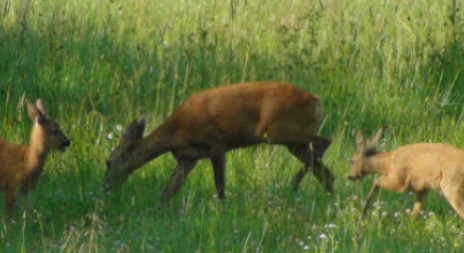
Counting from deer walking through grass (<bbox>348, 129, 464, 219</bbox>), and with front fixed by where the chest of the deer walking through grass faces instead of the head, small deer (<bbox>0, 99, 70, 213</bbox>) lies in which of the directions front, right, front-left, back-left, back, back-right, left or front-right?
front

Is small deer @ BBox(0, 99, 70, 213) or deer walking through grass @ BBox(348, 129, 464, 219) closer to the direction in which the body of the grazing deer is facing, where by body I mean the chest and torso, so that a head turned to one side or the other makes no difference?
the small deer

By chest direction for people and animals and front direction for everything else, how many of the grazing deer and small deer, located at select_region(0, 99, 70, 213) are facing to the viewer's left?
1

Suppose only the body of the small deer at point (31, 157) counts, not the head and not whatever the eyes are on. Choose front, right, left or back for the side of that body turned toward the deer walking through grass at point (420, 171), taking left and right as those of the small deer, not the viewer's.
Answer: front

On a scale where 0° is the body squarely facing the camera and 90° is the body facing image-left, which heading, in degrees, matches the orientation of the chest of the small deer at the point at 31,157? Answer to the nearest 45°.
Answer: approximately 270°

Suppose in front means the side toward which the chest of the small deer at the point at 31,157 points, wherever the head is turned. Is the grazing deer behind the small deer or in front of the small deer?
in front

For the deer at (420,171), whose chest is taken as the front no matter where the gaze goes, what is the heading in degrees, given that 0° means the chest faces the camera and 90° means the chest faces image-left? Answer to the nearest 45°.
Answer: approximately 90°

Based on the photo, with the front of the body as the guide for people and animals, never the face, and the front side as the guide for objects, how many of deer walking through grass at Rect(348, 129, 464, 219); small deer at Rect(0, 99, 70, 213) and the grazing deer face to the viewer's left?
2

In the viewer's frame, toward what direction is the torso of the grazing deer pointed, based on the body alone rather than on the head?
to the viewer's left
